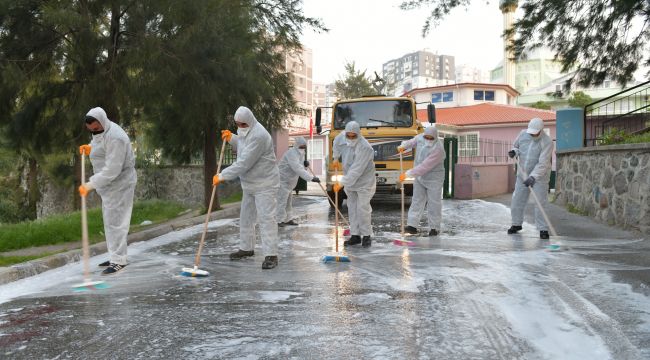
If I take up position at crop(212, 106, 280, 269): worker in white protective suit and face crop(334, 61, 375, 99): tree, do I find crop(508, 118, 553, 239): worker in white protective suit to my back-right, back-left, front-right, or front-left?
front-right

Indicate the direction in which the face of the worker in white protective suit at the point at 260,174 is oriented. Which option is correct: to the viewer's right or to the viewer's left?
to the viewer's left

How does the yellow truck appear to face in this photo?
toward the camera

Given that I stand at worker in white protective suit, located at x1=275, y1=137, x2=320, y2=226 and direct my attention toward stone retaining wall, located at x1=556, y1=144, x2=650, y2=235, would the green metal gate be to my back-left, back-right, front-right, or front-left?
front-left

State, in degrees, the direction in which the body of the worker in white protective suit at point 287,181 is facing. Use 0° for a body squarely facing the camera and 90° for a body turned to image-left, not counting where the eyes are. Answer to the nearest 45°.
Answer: approximately 270°

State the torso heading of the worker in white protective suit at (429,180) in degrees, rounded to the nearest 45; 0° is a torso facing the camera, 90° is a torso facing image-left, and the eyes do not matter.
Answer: approximately 45°

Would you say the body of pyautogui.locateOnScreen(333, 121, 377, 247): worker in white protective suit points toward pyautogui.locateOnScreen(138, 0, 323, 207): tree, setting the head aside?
no

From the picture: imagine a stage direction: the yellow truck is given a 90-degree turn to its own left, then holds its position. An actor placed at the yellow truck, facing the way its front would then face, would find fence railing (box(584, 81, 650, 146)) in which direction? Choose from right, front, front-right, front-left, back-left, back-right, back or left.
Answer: front

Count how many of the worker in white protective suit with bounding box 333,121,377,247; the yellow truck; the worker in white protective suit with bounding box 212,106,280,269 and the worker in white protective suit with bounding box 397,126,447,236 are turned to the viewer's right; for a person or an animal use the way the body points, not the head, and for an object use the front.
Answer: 0

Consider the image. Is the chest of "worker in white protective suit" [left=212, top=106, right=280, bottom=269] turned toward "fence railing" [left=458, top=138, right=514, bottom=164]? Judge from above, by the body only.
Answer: no

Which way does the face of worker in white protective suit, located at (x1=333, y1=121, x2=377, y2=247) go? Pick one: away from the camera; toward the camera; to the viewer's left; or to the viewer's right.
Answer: toward the camera

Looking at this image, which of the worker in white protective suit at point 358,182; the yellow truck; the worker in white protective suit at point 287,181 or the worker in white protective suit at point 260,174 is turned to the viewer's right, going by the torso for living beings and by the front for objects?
the worker in white protective suit at point 287,181

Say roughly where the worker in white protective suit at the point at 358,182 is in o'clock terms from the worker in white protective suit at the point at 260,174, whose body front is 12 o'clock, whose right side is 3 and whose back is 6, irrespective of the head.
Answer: the worker in white protective suit at the point at 358,182 is roughly at 6 o'clock from the worker in white protective suit at the point at 260,174.

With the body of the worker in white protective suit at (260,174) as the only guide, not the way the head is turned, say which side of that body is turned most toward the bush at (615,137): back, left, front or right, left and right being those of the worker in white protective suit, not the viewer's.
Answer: back

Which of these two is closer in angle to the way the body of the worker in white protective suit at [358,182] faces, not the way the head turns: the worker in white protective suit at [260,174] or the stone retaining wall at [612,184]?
the worker in white protective suit

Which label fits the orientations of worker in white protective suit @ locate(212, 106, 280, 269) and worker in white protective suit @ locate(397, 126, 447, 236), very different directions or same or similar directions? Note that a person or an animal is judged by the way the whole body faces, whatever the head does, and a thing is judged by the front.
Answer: same or similar directions

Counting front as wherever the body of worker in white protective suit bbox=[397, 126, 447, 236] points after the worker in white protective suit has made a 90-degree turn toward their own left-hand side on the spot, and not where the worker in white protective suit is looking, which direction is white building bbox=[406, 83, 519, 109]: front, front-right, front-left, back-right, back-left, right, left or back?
back-left

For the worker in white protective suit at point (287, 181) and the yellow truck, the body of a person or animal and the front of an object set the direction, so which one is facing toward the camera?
the yellow truck

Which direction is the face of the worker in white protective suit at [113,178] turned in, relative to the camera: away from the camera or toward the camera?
toward the camera
